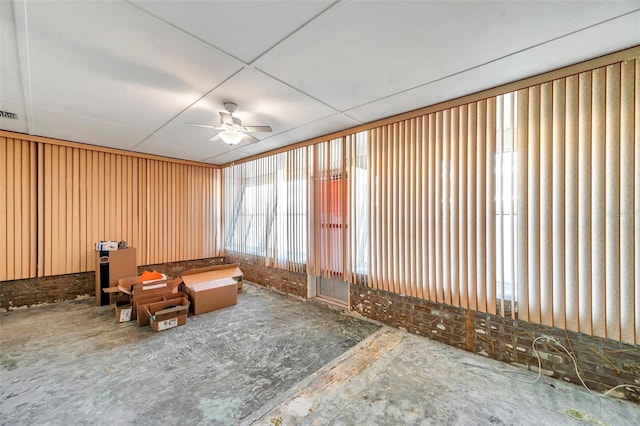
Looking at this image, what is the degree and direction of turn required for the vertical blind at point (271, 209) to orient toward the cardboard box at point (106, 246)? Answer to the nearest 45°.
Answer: approximately 45° to its right

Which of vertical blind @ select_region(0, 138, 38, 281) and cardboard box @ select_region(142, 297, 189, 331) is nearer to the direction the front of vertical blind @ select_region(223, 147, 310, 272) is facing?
the cardboard box

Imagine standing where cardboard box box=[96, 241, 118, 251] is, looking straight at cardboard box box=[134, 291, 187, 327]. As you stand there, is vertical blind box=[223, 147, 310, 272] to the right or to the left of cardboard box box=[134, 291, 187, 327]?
left

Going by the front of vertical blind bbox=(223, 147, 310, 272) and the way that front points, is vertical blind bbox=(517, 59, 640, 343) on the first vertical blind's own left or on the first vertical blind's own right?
on the first vertical blind's own left

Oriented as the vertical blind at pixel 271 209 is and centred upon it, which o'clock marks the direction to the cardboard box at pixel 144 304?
The cardboard box is roughly at 12 o'clock from the vertical blind.

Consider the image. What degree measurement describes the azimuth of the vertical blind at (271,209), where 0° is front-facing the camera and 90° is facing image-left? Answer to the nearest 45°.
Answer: approximately 45°

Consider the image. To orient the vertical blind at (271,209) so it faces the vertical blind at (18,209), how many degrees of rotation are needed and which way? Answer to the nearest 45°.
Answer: approximately 45° to its right

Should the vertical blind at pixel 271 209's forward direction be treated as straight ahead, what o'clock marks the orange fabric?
The orange fabric is roughly at 1 o'clock from the vertical blind.
